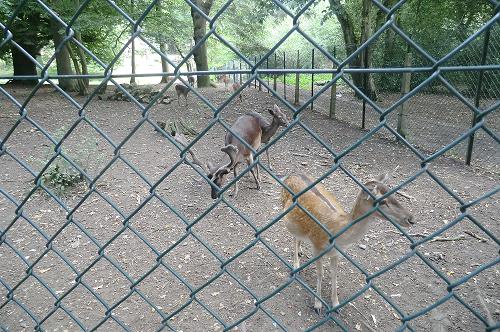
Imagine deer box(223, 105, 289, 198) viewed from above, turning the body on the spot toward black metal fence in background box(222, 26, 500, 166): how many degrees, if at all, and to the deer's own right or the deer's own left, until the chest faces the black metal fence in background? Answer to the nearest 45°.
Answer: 0° — it already faces it

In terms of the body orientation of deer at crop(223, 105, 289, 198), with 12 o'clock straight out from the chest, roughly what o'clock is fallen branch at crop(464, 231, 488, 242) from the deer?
The fallen branch is roughly at 3 o'clock from the deer.

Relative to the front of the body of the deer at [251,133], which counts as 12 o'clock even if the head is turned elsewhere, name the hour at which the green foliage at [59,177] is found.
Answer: The green foliage is roughly at 7 o'clock from the deer.

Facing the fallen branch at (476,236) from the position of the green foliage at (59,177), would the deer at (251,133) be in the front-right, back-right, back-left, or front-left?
front-left

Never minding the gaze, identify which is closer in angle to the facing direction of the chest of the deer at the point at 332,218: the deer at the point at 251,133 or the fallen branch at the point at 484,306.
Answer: the fallen branch

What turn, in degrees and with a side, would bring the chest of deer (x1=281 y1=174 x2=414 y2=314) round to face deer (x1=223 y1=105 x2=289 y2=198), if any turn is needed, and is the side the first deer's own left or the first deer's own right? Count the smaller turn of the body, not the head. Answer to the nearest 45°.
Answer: approximately 180°

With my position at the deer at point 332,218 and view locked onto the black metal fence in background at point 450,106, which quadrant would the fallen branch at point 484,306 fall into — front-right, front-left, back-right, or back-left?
front-right

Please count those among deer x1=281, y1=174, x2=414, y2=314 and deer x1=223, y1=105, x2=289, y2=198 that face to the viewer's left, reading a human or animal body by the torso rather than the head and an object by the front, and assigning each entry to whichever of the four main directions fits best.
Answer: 0

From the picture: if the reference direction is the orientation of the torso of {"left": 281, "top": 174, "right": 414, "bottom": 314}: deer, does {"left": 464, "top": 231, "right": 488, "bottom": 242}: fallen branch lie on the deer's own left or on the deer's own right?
on the deer's own left

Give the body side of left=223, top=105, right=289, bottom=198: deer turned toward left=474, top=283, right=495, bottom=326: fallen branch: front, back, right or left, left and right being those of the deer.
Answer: right

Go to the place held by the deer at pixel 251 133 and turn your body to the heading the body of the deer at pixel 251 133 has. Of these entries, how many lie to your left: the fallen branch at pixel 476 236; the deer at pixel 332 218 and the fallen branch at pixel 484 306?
0

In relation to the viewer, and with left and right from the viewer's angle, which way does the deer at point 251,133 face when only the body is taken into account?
facing away from the viewer and to the right of the viewer

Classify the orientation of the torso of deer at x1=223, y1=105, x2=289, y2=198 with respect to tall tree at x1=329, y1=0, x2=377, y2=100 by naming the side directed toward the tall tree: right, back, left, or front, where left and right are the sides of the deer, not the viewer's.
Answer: front

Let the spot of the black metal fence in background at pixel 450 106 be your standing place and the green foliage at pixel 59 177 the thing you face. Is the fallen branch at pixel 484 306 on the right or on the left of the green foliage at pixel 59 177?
left

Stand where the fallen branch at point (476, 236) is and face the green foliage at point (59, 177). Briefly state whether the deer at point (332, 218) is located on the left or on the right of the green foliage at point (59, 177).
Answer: left
